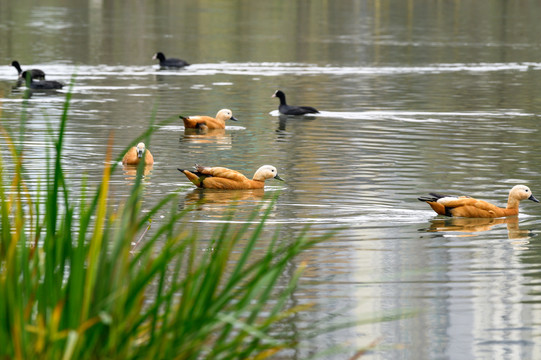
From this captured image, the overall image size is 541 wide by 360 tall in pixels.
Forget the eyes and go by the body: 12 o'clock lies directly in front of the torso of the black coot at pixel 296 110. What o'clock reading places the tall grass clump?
The tall grass clump is roughly at 9 o'clock from the black coot.

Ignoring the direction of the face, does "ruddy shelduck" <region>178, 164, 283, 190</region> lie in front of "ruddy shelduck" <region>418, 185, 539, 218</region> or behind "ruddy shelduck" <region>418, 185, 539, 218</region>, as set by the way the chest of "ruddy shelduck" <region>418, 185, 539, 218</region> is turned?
behind

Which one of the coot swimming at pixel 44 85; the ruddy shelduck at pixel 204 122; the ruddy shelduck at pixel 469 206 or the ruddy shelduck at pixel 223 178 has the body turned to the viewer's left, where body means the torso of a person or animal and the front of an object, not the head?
the coot swimming

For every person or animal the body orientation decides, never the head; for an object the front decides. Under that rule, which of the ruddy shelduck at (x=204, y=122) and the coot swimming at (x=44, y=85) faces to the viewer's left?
the coot swimming

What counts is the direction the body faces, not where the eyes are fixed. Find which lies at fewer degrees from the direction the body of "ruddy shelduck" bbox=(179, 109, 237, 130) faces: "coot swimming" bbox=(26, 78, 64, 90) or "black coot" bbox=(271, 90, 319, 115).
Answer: the black coot

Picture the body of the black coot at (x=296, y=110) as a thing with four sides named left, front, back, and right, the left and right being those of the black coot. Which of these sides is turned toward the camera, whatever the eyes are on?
left

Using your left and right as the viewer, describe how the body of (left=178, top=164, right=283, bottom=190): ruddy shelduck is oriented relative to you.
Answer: facing to the right of the viewer

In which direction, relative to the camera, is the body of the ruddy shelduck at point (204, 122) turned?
to the viewer's right

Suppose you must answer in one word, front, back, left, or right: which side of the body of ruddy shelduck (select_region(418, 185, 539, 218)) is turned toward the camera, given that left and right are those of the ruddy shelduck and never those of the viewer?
right

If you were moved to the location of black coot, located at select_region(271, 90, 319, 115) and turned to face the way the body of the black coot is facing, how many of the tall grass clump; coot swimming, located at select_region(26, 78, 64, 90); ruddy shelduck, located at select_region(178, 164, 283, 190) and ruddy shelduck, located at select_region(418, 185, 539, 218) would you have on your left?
3

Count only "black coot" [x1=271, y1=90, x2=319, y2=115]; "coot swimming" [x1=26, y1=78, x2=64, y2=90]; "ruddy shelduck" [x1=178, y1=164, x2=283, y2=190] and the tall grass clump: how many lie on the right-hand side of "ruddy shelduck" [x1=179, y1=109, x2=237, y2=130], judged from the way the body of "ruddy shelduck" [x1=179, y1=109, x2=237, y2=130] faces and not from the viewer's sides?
2

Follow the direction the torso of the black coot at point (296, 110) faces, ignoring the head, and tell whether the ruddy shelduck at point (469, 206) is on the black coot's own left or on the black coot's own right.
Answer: on the black coot's own left

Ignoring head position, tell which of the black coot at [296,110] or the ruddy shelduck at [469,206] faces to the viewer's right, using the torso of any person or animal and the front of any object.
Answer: the ruddy shelduck

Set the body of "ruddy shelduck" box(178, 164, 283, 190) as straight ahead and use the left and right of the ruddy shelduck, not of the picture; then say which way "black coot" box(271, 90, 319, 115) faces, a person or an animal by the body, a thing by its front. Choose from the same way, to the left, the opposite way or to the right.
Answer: the opposite way

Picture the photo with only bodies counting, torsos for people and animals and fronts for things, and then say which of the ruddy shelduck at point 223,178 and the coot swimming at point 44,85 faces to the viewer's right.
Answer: the ruddy shelduck
